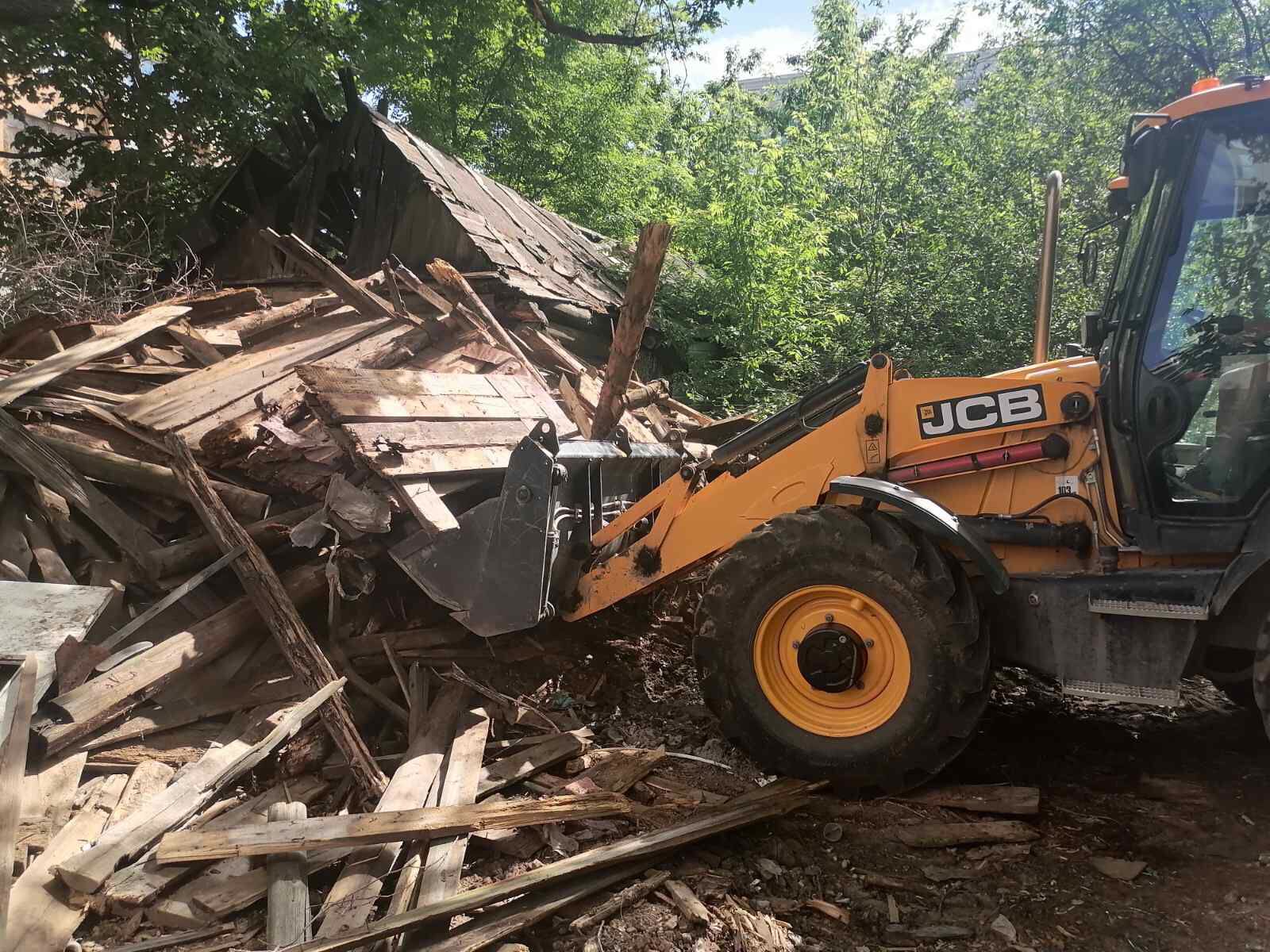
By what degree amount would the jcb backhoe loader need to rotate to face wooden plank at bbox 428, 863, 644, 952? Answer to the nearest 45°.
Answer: approximately 45° to its left

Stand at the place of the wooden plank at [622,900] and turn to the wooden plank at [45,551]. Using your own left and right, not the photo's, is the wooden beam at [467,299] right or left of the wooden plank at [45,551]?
right

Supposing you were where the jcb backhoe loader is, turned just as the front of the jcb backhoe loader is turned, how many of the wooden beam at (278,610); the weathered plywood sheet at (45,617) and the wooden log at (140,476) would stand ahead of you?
3

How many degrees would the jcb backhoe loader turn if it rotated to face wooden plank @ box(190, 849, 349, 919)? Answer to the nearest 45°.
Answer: approximately 45° to its left

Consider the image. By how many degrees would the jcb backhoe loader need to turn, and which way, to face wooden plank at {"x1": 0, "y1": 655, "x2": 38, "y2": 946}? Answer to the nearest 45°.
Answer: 0° — it already faces it

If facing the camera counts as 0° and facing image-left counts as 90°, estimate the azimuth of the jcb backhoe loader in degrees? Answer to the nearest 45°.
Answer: approximately 90°

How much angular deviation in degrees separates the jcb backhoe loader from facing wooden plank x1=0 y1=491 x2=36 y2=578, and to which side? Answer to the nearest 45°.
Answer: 0° — it already faces it

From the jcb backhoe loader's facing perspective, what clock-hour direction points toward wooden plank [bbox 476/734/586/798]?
The wooden plank is roughly at 12 o'clock from the jcb backhoe loader.

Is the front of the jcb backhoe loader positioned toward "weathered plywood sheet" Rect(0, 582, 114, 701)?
yes
